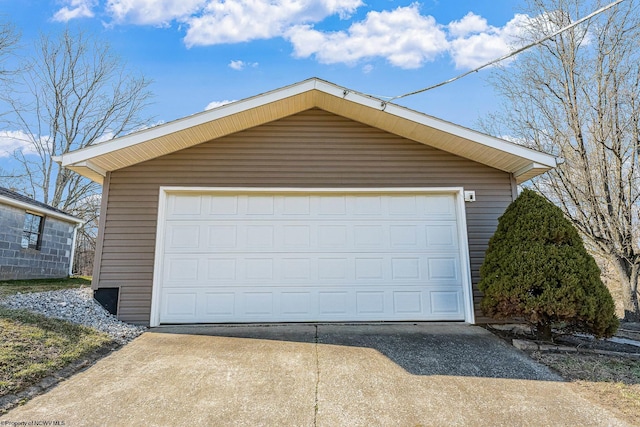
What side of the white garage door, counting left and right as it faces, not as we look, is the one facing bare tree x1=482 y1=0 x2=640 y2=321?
left

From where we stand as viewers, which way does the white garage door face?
facing the viewer

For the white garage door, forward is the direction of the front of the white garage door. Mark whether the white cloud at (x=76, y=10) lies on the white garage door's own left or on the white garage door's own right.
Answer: on the white garage door's own right

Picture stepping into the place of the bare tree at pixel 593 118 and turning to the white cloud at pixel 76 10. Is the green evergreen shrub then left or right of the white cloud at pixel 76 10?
left

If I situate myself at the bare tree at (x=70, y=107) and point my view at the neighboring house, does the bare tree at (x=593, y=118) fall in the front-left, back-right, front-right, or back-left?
front-left

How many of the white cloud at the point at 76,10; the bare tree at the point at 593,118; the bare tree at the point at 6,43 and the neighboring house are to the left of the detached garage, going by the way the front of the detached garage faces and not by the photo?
1

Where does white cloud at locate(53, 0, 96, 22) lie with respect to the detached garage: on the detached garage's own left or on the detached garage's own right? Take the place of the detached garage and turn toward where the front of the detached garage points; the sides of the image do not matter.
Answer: on the detached garage's own right

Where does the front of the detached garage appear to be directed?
toward the camera

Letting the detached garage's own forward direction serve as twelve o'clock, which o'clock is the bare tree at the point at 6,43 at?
The bare tree is roughly at 4 o'clock from the detached garage.

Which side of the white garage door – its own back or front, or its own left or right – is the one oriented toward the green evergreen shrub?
left
